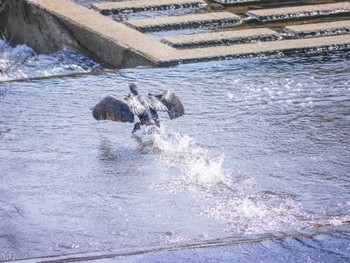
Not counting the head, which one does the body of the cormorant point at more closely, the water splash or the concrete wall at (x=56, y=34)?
the concrete wall

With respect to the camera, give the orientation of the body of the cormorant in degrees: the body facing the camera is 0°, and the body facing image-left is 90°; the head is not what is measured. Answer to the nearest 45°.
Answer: approximately 135°

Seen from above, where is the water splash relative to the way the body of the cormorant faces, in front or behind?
behind

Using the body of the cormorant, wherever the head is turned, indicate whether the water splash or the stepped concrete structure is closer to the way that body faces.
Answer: the stepped concrete structure

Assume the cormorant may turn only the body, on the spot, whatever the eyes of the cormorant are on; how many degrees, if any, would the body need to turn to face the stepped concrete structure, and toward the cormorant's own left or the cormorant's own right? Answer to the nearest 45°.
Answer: approximately 45° to the cormorant's own right
